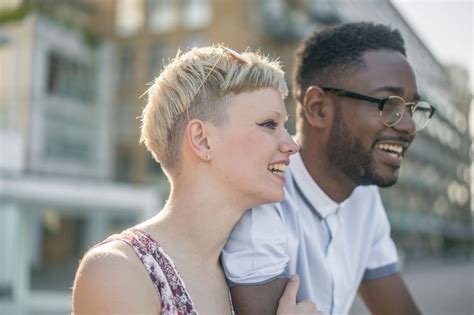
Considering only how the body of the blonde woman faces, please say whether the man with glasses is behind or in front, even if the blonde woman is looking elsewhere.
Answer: in front

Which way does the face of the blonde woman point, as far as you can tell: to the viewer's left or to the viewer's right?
to the viewer's right

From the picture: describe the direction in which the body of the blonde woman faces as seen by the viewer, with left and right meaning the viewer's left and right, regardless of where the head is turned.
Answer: facing to the right of the viewer

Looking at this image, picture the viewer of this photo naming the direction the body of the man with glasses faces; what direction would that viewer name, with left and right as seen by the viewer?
facing the viewer and to the right of the viewer

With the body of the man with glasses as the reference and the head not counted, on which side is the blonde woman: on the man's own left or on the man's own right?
on the man's own right

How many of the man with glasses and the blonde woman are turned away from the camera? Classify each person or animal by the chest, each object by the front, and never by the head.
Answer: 0
